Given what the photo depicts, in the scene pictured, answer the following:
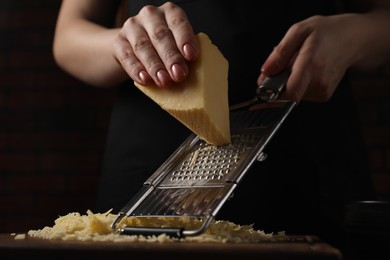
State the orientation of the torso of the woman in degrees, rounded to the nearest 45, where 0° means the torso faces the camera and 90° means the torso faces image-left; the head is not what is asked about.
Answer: approximately 0°

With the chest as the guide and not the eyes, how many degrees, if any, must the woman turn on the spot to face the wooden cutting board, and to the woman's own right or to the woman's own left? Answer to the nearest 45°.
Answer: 0° — they already face it

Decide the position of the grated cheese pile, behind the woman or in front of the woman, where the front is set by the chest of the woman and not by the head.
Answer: in front
